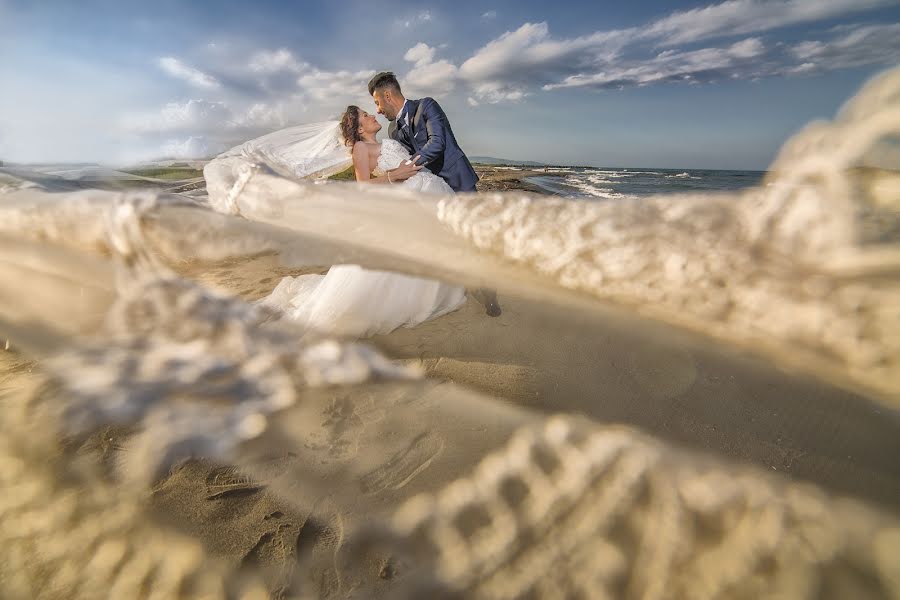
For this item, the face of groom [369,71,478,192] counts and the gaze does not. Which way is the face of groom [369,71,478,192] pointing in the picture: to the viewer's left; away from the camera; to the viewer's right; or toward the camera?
to the viewer's left

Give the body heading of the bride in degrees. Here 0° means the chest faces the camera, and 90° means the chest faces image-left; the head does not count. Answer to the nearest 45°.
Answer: approximately 270°

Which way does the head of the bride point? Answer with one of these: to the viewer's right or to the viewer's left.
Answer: to the viewer's right
